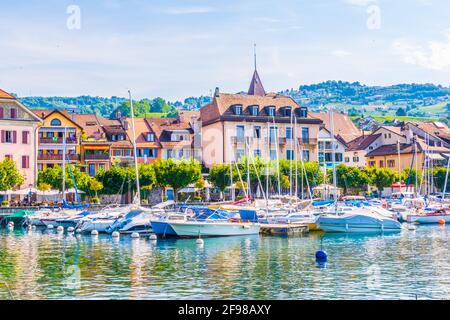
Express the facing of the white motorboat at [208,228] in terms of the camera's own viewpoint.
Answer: facing to the left of the viewer
